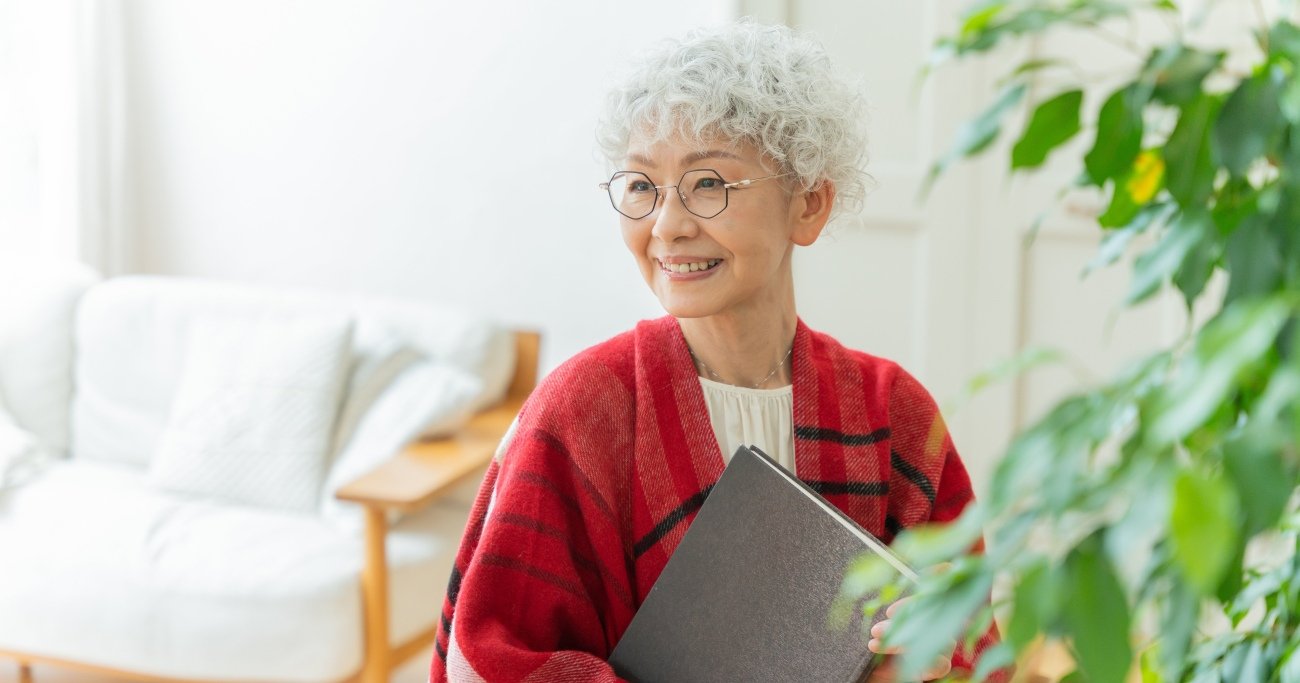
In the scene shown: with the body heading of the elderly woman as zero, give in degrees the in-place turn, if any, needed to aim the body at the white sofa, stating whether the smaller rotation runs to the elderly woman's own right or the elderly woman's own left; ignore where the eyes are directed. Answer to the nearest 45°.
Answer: approximately 135° to the elderly woman's own right

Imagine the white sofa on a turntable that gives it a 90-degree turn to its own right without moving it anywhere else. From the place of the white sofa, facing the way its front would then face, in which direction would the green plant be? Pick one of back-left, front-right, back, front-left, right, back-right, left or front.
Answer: back-left

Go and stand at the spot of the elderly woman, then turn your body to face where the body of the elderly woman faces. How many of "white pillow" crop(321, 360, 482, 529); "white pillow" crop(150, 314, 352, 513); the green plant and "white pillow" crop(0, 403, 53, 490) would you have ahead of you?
1

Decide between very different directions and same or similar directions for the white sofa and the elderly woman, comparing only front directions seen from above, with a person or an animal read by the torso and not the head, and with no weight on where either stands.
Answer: same or similar directions

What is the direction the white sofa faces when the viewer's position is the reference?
facing the viewer and to the left of the viewer

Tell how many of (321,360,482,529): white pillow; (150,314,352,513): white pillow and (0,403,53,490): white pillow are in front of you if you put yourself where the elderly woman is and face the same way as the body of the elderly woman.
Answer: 0

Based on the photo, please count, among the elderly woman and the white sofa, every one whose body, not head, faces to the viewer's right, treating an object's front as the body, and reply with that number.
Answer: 0

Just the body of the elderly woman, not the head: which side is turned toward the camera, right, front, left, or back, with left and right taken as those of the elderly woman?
front

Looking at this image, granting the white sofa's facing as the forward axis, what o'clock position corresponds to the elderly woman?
The elderly woman is roughly at 10 o'clock from the white sofa.

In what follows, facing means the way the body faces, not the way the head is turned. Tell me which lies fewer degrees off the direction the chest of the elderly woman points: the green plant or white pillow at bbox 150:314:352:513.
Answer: the green plant

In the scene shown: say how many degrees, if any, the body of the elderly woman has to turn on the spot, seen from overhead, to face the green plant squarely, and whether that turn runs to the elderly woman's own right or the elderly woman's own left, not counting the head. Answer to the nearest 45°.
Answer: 0° — they already face it

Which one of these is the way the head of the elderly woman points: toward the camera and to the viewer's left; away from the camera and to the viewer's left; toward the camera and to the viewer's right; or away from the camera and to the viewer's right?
toward the camera and to the viewer's left
